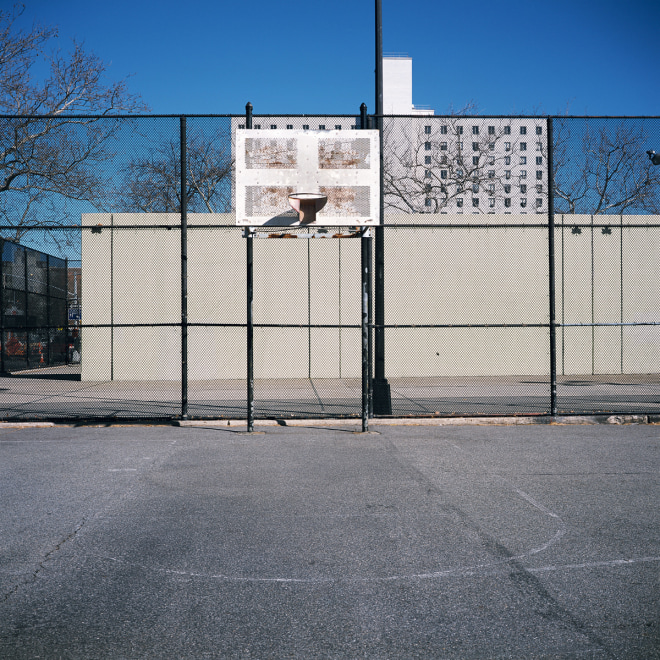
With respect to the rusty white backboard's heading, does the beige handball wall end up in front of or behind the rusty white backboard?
behind

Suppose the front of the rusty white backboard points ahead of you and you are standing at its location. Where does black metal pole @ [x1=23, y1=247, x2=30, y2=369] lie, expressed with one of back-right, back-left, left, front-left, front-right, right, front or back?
back-right

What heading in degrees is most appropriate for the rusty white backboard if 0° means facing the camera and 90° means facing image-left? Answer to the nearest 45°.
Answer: approximately 0°

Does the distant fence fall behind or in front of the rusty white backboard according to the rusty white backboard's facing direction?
behind
